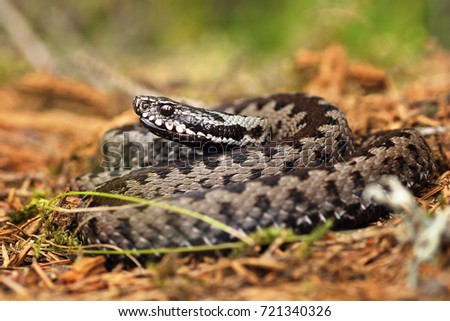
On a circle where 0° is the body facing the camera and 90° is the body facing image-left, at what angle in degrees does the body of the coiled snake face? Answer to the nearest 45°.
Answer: approximately 90°
